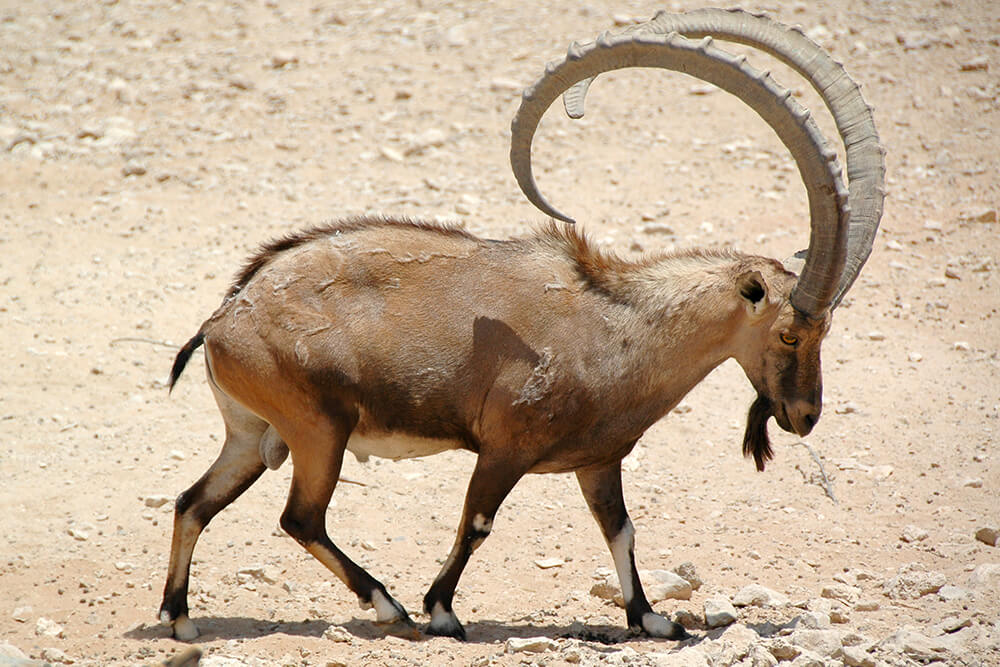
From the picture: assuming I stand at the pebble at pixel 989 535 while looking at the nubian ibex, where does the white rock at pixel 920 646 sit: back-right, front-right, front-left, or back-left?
front-left

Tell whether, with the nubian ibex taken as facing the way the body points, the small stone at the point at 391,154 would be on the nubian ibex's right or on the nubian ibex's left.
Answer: on the nubian ibex's left

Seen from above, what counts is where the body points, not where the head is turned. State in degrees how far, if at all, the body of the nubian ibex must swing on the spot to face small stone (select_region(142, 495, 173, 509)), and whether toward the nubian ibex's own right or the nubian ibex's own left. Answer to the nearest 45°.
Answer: approximately 135° to the nubian ibex's own left

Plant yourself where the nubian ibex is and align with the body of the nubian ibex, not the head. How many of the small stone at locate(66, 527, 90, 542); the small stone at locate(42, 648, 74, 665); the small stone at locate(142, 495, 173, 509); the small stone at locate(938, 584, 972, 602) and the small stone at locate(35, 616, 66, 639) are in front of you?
1

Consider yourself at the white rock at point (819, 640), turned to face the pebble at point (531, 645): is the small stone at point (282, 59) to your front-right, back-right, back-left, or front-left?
front-right

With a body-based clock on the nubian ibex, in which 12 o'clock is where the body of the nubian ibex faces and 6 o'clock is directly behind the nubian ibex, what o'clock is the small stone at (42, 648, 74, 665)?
The small stone is roughly at 5 o'clock from the nubian ibex.

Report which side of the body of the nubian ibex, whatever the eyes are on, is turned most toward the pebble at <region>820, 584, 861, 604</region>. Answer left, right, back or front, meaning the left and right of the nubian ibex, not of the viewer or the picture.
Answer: front

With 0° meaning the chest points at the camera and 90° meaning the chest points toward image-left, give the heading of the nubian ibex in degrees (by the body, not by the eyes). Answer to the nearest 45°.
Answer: approximately 270°

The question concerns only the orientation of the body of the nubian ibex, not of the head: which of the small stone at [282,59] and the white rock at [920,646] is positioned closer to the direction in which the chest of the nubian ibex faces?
the white rock

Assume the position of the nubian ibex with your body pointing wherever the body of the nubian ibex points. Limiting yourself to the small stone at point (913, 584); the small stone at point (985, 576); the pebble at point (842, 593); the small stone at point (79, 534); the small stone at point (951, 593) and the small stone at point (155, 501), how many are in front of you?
4

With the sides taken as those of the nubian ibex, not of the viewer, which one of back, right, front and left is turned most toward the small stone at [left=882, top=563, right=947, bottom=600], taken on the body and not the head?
front

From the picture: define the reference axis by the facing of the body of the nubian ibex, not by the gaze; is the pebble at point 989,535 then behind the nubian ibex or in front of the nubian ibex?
in front

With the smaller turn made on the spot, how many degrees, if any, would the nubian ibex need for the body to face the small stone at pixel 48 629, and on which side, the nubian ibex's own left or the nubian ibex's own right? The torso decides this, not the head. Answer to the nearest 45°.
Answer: approximately 180°

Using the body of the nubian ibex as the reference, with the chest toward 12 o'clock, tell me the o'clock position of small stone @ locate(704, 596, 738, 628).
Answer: The small stone is roughly at 12 o'clock from the nubian ibex.

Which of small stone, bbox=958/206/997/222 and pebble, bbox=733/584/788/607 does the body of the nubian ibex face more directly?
the pebble
